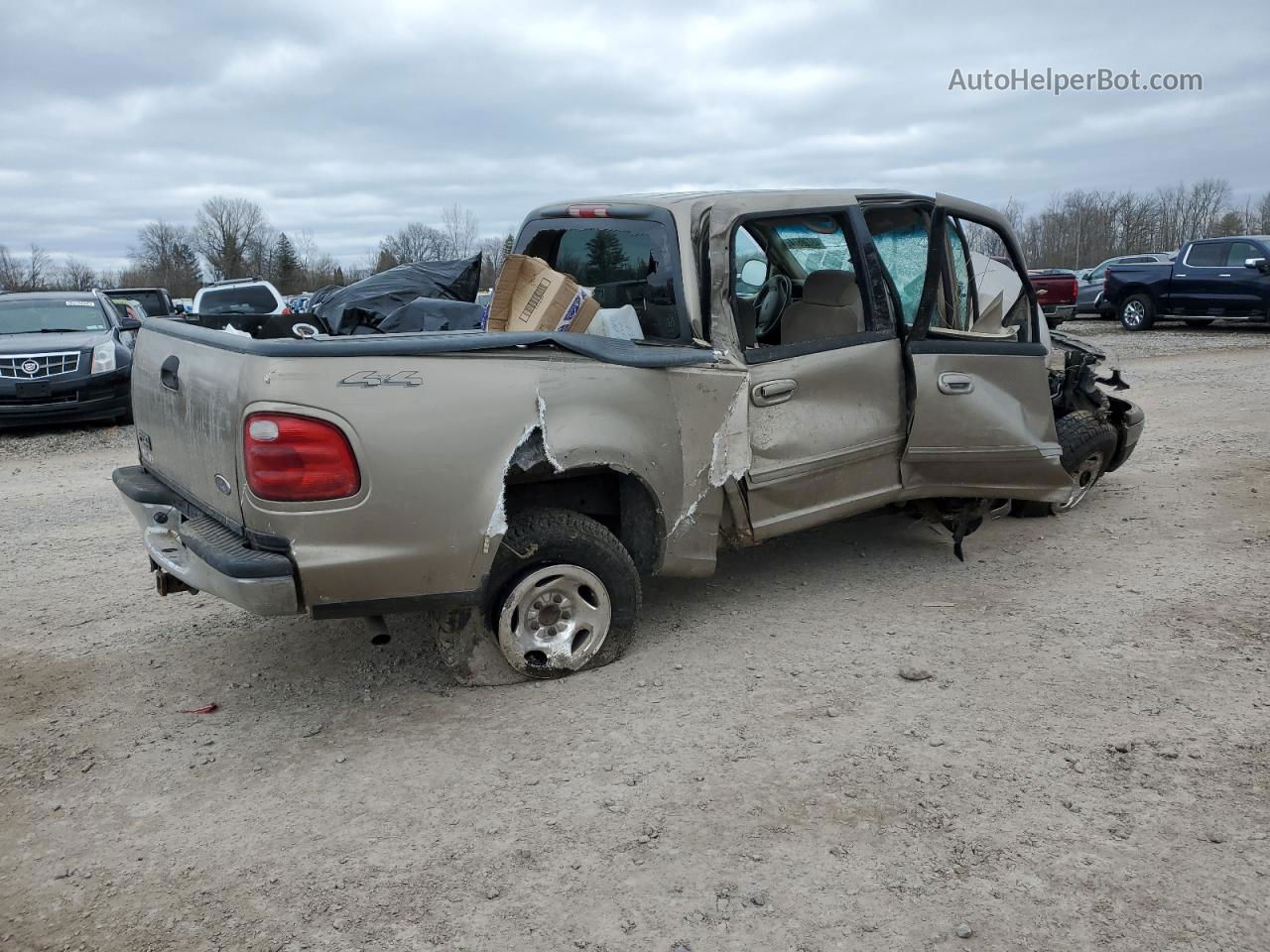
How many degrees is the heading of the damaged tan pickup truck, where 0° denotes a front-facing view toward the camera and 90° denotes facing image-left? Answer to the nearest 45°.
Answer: approximately 225°

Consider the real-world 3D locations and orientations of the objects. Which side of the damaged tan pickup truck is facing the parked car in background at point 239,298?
left

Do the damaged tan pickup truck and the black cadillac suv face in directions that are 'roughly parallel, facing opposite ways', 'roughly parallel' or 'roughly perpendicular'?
roughly perpendicular

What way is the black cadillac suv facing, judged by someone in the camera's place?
facing the viewer

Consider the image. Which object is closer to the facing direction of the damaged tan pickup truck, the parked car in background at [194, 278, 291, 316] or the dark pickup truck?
the dark pickup truck

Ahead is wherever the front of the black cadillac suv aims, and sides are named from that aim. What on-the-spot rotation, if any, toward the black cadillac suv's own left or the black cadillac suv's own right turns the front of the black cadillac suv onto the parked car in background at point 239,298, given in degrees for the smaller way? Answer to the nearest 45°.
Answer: approximately 135° to the black cadillac suv's own left

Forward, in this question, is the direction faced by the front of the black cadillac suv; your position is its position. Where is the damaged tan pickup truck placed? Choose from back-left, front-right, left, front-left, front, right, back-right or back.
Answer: front

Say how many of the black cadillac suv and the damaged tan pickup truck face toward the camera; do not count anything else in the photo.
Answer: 1
